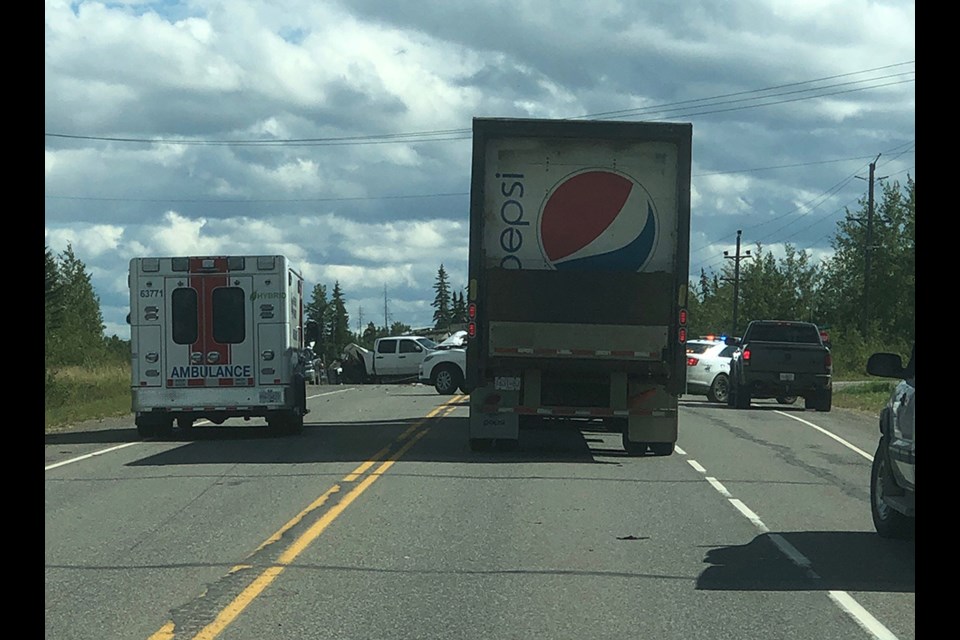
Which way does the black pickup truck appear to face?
away from the camera

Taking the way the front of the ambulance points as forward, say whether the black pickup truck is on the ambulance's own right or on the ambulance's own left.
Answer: on the ambulance's own right

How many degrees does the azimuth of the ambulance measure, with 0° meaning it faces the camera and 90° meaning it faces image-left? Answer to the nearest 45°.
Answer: approximately 180°

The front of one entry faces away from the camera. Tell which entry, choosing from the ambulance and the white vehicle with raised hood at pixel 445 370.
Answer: the ambulance

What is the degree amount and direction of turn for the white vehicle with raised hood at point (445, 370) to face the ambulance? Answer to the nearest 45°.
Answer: approximately 45° to its left

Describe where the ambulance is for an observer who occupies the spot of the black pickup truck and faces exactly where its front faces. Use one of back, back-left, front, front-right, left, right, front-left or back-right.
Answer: back-left
